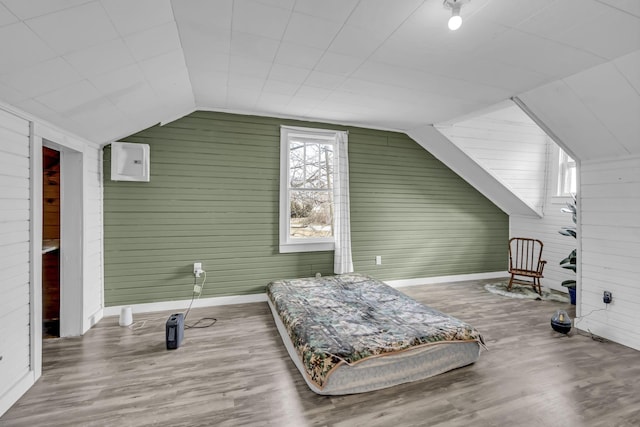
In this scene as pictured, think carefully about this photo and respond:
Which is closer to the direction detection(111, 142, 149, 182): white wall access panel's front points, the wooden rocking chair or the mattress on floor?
the mattress on floor

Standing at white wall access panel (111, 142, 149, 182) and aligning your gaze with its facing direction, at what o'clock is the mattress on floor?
The mattress on floor is roughly at 11 o'clock from the white wall access panel.

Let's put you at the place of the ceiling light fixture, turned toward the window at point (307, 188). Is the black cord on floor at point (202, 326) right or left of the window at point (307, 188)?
left

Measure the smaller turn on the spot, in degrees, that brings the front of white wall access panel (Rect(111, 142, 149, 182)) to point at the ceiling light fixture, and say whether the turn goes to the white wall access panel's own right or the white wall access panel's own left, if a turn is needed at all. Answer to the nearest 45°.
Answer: approximately 45° to the white wall access panel's own left

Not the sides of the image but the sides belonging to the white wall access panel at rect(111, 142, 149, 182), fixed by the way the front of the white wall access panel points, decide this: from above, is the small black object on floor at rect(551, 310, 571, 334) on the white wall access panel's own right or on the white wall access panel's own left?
on the white wall access panel's own left

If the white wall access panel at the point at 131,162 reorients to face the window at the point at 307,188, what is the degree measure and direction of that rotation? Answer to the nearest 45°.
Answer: approximately 90° to its left

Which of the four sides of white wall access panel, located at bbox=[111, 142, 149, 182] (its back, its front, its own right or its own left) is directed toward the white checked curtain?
left

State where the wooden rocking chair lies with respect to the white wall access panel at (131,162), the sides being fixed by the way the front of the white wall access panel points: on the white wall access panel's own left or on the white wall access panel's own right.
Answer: on the white wall access panel's own left

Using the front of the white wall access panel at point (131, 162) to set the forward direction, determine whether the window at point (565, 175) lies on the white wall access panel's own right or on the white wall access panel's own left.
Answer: on the white wall access panel's own left

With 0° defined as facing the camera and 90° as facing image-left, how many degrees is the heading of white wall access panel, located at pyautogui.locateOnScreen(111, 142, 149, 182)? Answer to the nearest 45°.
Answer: approximately 0°
